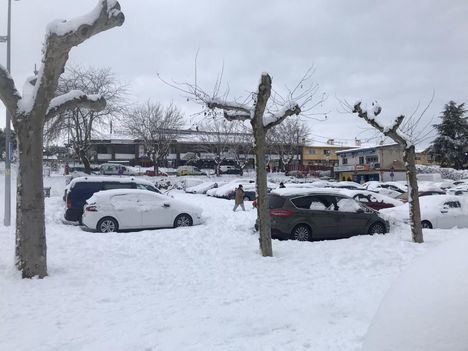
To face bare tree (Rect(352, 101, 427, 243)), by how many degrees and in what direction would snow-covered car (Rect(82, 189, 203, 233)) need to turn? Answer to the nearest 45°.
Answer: approximately 45° to its right

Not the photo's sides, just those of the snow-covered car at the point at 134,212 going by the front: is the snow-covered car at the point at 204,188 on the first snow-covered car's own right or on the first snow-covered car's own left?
on the first snow-covered car's own left

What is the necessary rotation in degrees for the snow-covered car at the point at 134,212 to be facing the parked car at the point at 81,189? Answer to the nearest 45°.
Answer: approximately 135° to its left

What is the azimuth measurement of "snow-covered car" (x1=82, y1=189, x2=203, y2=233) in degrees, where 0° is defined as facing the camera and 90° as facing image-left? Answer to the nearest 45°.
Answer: approximately 270°

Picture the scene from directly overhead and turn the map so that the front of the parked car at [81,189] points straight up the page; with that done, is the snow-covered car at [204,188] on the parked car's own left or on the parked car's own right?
on the parked car's own left

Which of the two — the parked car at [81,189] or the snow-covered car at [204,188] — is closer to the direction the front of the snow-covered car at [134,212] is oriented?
the snow-covered car

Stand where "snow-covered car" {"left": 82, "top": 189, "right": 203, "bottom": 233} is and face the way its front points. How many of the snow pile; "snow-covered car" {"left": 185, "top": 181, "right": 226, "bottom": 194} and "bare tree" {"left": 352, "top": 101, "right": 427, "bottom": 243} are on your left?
1

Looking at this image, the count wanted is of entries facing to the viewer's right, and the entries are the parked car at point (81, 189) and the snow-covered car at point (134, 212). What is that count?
2

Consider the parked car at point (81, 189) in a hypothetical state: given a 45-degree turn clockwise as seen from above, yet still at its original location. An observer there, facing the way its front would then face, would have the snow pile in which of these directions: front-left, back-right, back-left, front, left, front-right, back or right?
front-right

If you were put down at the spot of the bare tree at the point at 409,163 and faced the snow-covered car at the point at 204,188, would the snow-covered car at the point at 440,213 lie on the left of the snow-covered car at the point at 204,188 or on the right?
right

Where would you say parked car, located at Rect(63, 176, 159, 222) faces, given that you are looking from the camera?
facing to the right of the viewer

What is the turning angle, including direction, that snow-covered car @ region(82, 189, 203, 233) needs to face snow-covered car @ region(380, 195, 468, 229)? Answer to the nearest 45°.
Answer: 0° — it already faces it

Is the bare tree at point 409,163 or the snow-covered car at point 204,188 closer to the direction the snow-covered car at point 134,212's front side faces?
the bare tree
